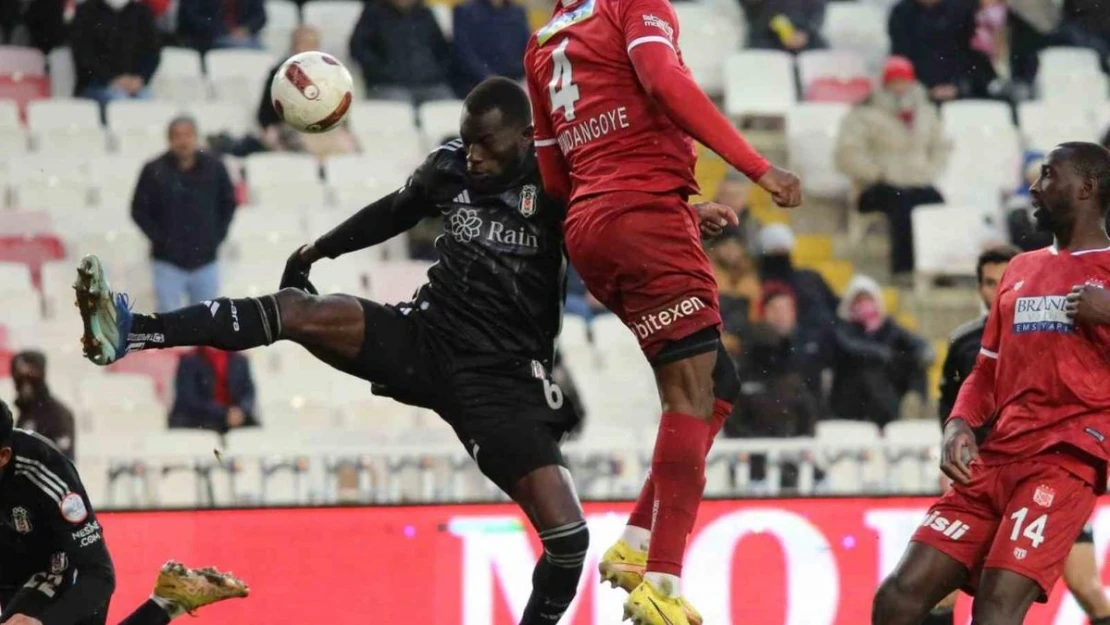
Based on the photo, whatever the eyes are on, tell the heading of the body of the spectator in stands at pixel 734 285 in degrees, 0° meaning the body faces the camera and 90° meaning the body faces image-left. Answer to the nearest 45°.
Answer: approximately 0°

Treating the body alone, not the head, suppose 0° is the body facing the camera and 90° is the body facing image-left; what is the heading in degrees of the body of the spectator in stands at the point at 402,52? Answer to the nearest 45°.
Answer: approximately 0°

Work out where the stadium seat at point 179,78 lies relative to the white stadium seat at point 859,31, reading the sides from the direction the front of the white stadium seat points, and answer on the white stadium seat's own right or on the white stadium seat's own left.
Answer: on the white stadium seat's own right
